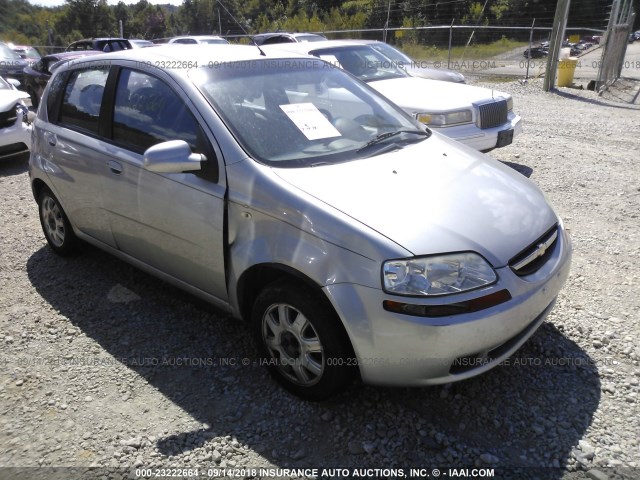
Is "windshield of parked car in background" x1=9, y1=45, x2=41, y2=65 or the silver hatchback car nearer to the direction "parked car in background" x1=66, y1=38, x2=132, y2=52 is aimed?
the silver hatchback car

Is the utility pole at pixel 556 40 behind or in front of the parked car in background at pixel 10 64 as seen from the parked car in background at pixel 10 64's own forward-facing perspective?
in front

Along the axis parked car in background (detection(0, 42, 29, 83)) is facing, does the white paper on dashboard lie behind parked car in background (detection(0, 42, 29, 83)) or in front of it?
in front

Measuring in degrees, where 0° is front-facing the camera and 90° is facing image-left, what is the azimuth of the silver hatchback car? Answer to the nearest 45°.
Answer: approximately 315°

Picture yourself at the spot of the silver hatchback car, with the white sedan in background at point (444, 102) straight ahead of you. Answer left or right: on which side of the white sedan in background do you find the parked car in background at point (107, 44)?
left

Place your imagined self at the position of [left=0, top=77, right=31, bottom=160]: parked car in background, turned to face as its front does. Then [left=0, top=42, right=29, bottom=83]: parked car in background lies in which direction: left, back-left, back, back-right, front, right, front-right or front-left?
back-left

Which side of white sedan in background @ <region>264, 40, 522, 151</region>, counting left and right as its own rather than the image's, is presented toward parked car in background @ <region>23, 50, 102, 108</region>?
back

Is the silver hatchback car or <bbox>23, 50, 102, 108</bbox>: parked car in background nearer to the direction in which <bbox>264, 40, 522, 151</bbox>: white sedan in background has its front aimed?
the silver hatchback car

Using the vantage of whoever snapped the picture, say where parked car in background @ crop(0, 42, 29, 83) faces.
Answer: facing the viewer and to the right of the viewer

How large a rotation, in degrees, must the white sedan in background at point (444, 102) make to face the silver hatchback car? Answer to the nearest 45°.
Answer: approximately 45° to its right
